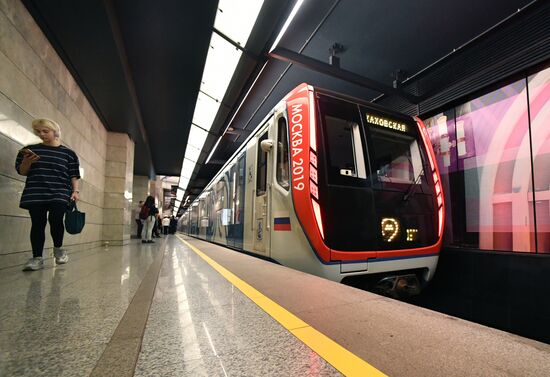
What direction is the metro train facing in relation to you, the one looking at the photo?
facing the viewer and to the right of the viewer

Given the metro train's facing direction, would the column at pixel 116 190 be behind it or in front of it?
behind

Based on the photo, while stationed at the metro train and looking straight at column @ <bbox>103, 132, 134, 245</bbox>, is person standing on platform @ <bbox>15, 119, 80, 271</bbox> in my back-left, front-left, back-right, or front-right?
front-left

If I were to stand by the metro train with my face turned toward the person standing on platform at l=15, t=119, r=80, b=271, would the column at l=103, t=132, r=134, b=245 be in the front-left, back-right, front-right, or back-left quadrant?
front-right
